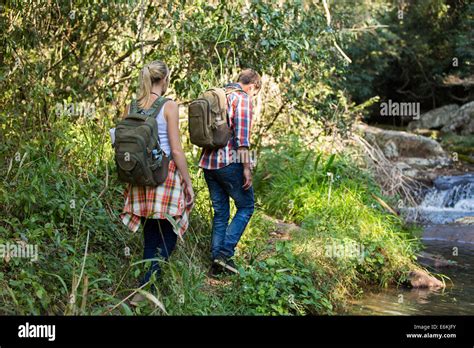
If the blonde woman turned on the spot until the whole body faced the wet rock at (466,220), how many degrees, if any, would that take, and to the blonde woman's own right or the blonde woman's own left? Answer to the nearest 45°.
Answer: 0° — they already face it

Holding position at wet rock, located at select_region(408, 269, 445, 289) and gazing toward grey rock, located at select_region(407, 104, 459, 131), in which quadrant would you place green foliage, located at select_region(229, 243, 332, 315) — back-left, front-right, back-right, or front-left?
back-left

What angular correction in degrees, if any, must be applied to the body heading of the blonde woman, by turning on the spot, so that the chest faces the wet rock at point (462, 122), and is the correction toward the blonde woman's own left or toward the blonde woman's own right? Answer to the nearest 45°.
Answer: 0° — they already face it

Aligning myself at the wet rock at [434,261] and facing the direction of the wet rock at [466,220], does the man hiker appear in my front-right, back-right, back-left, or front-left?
back-left

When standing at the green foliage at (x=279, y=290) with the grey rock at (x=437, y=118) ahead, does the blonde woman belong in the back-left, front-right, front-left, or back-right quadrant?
back-left

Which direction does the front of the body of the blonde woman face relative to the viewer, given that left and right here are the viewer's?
facing away from the viewer and to the right of the viewer

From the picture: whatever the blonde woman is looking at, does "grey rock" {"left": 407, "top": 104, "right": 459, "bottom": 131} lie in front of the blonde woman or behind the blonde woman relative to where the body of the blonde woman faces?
in front

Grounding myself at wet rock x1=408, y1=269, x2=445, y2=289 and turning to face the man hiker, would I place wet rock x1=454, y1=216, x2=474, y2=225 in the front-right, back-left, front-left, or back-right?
back-right

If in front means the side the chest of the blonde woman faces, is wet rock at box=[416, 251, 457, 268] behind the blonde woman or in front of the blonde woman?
in front
